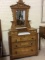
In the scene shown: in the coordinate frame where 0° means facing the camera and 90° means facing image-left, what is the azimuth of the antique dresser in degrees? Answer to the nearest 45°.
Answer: approximately 315°
